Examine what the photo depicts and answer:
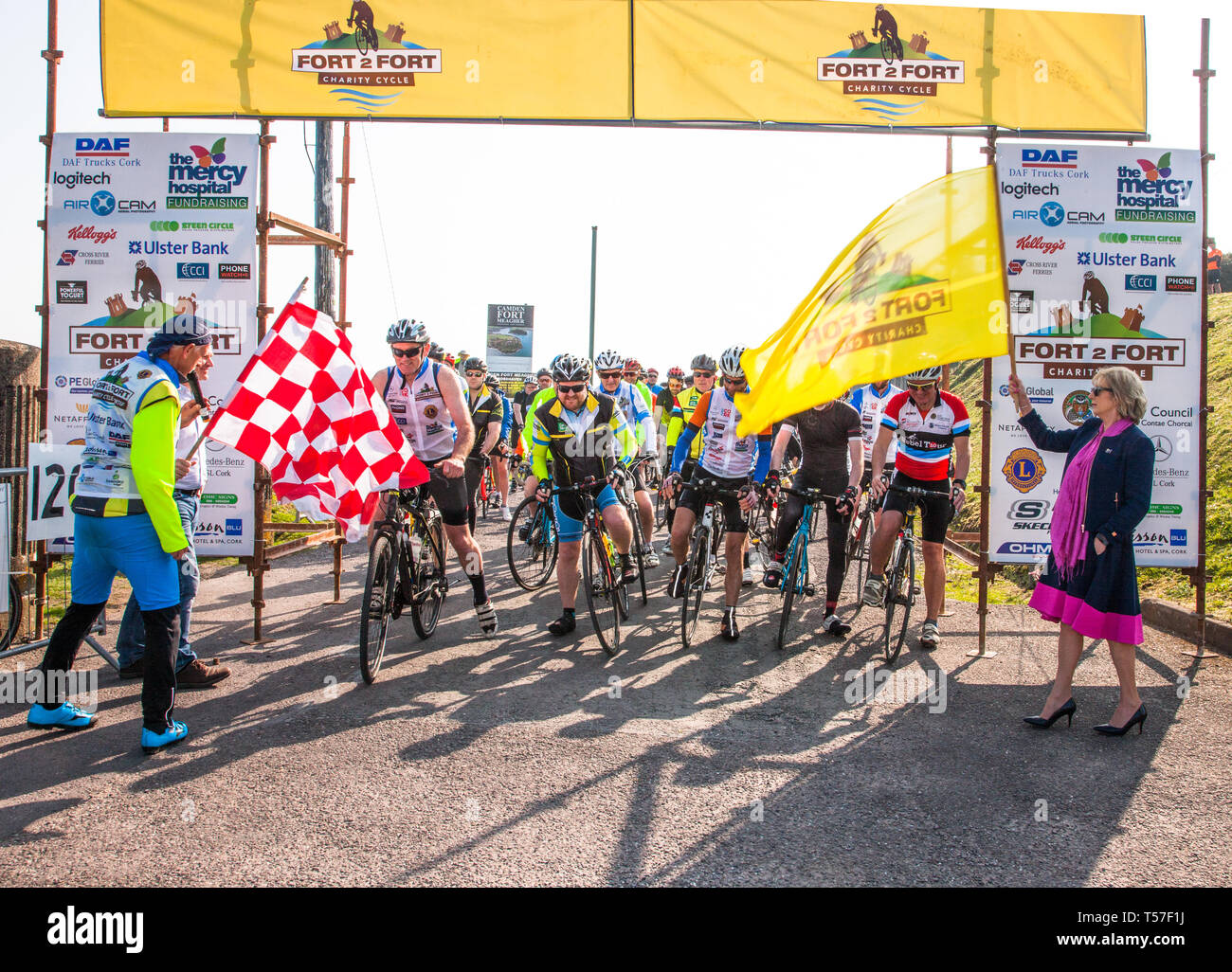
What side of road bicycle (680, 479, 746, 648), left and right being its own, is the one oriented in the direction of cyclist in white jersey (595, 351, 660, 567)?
back

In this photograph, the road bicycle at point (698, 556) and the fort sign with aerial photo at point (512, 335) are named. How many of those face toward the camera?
2

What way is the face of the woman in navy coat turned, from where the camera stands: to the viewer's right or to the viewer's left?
to the viewer's left

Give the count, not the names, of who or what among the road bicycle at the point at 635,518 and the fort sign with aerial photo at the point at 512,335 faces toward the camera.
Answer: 2

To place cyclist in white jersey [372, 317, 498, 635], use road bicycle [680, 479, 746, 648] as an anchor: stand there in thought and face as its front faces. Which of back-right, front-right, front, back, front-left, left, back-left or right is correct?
right

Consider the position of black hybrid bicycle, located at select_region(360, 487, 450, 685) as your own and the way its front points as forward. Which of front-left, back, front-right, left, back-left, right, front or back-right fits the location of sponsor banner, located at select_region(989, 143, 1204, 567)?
back-left
